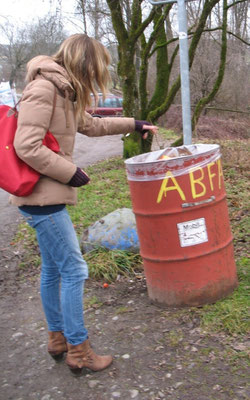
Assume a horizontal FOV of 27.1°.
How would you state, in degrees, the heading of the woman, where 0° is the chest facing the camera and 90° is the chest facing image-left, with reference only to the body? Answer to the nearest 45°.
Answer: approximately 270°

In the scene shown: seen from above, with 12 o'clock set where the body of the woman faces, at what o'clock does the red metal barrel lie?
The red metal barrel is roughly at 11 o'clock from the woman.

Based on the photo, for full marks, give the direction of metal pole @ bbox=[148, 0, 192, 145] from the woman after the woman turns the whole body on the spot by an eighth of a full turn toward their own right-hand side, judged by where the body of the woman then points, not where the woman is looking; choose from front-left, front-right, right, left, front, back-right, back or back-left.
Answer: left
